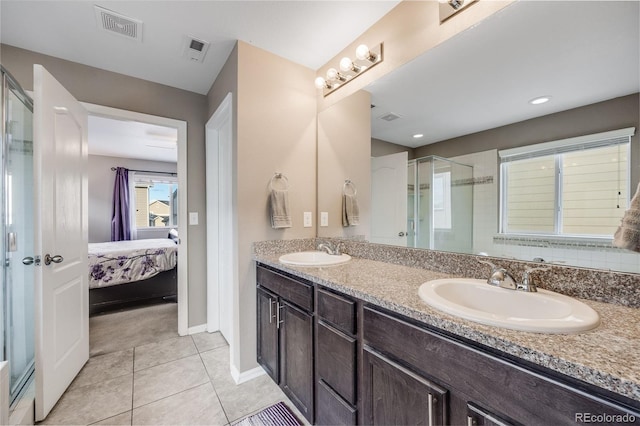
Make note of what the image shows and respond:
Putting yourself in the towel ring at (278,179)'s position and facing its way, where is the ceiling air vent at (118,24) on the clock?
The ceiling air vent is roughly at 3 o'clock from the towel ring.

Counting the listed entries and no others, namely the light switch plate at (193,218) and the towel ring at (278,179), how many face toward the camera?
2

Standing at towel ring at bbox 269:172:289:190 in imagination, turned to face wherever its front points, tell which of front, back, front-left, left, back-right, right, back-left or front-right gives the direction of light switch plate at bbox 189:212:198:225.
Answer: back-right

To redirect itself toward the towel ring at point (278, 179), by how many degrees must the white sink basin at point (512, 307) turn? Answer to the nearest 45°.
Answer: approximately 45° to its right

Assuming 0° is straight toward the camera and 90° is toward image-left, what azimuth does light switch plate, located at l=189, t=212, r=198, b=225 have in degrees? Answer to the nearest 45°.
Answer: approximately 0°

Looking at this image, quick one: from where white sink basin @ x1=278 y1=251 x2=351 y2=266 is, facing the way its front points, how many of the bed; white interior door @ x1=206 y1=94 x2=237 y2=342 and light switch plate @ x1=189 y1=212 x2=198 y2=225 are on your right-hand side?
3

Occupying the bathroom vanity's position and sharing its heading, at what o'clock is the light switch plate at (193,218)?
The light switch plate is roughly at 2 o'clock from the bathroom vanity.

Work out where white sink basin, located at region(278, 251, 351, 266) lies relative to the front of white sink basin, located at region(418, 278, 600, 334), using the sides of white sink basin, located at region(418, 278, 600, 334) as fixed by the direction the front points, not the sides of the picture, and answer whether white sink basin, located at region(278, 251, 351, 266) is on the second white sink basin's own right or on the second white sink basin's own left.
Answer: on the second white sink basin's own right

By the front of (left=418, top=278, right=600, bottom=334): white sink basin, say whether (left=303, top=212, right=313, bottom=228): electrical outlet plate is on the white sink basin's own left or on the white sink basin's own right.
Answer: on the white sink basin's own right

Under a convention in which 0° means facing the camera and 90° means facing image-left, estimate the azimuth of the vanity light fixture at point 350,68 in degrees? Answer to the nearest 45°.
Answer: approximately 45°
